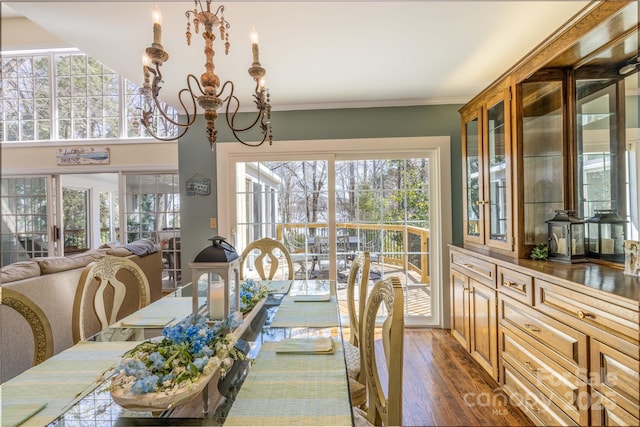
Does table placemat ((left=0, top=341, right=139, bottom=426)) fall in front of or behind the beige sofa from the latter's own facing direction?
behind

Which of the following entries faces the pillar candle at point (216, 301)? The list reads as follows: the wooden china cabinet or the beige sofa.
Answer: the wooden china cabinet

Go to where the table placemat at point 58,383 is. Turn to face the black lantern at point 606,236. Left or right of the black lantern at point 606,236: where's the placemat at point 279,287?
left

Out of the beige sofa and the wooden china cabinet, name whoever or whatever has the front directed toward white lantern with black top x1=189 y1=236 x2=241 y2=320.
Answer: the wooden china cabinet

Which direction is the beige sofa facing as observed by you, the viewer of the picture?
facing away from the viewer and to the left of the viewer

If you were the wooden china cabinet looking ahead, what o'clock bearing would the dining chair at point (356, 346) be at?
The dining chair is roughly at 12 o'clock from the wooden china cabinet.

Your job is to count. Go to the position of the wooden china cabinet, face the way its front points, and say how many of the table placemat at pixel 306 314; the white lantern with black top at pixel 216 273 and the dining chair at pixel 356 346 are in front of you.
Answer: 3

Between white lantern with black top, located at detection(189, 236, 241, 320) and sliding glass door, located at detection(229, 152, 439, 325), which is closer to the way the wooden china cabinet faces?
the white lantern with black top

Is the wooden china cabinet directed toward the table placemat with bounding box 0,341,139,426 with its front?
yes

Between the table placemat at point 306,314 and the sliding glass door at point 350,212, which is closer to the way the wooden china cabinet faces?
the table placemat

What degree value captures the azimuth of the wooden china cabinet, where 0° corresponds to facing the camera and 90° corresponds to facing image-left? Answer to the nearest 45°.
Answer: approximately 45°

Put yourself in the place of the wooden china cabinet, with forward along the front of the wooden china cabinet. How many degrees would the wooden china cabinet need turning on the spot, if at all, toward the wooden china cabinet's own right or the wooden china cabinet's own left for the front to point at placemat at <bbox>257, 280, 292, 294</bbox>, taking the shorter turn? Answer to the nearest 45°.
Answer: approximately 45° to the wooden china cabinet's own right

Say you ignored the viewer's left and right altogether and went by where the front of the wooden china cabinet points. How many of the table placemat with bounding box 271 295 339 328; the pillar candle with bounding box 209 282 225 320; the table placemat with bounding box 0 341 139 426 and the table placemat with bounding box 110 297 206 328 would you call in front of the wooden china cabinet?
4
